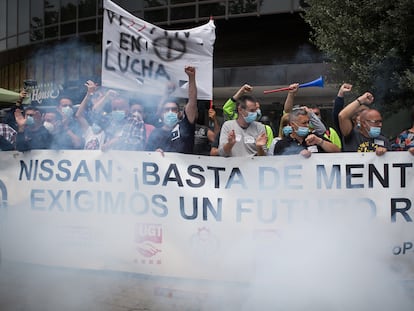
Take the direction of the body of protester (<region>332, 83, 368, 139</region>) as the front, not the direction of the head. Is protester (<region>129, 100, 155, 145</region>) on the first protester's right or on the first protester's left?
on the first protester's right

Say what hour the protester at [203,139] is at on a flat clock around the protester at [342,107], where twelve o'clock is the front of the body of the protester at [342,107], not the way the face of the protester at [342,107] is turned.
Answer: the protester at [203,139] is roughly at 4 o'clock from the protester at [342,107].

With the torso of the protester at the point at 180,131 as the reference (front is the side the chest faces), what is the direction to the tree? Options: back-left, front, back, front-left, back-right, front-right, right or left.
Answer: back-left

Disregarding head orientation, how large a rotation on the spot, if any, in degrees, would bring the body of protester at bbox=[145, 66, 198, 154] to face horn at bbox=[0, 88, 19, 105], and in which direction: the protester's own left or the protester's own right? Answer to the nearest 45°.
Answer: approximately 135° to the protester's own right

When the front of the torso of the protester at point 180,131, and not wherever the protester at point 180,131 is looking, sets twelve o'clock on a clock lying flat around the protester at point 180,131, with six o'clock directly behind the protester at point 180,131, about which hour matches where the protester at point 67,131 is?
the protester at point 67,131 is roughly at 4 o'clock from the protester at point 180,131.

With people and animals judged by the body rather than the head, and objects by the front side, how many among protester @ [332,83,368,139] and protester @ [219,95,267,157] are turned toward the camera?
2

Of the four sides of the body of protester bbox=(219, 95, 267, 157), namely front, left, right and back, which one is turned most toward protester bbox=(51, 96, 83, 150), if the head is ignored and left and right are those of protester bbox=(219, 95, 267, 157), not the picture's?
right

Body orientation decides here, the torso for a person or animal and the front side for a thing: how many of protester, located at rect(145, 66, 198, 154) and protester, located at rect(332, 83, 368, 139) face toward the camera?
2

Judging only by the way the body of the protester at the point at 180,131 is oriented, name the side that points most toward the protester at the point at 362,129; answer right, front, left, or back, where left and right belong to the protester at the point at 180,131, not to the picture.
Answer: left

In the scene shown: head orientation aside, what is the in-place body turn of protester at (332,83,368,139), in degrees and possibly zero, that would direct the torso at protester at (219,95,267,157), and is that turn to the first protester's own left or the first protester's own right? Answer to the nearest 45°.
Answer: approximately 90° to the first protester's own right
